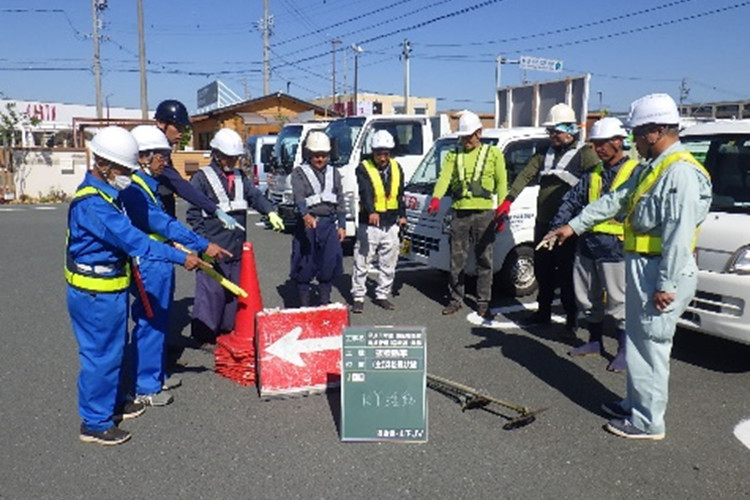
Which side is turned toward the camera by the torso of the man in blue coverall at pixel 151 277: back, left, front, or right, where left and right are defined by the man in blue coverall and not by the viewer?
right

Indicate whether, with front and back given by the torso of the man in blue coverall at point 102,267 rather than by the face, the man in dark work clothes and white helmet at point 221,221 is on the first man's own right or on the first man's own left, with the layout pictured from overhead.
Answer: on the first man's own left

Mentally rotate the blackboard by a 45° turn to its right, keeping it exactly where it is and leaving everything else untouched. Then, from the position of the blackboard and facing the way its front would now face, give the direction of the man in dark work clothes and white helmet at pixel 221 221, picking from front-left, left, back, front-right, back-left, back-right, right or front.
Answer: right

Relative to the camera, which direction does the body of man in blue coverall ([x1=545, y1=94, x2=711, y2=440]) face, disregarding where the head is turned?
to the viewer's left

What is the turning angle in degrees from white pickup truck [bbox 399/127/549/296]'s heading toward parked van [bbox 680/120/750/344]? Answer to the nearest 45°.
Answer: approximately 90° to its left

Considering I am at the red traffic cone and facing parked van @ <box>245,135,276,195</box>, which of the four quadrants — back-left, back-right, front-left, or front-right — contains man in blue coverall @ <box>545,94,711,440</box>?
back-right

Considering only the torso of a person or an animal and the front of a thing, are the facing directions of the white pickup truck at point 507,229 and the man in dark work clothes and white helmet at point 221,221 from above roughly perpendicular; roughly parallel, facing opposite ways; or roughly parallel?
roughly perpendicular

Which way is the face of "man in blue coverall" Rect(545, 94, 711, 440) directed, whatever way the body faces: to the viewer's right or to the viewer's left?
to the viewer's left

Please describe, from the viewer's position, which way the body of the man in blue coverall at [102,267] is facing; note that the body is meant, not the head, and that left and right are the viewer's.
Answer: facing to the right of the viewer
